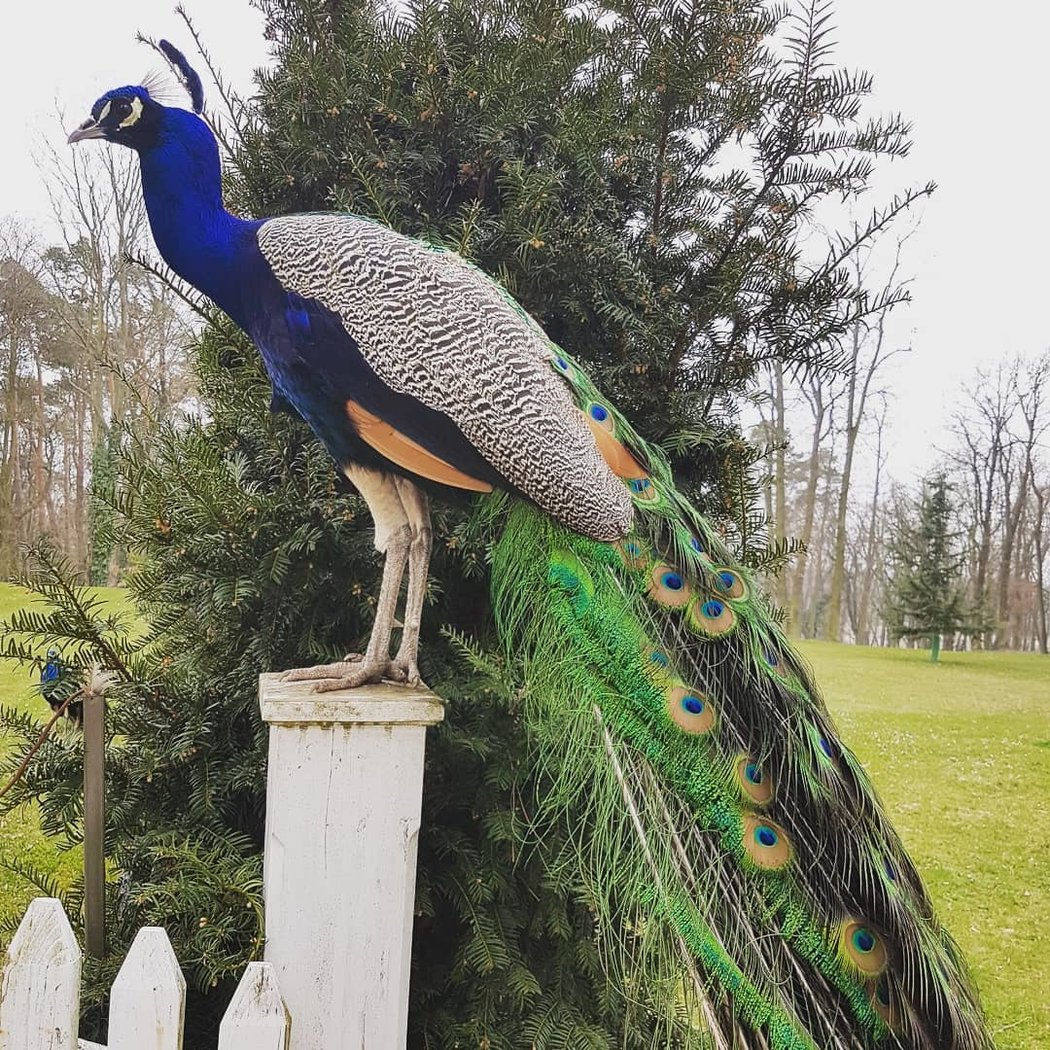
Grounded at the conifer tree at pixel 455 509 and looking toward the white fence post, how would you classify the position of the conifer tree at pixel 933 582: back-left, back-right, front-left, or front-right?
back-left

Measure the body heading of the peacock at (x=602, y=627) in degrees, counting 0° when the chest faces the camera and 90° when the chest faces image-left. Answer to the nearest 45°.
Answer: approximately 90°

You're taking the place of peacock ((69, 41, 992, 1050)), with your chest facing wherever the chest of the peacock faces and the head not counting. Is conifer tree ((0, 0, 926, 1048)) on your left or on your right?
on your right
